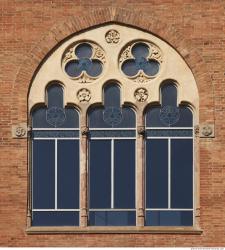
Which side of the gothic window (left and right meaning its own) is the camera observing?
front
